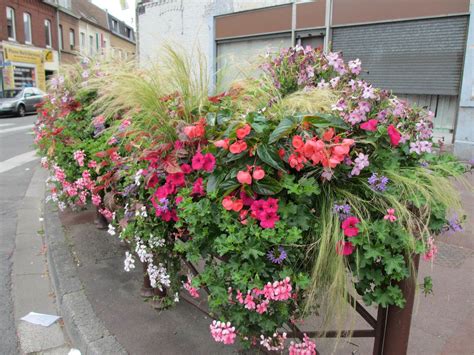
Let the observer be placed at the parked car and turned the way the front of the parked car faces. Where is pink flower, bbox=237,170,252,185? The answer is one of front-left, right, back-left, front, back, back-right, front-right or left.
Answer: front-left

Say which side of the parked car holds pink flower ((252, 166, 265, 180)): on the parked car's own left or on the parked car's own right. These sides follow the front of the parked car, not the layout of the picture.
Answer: on the parked car's own left

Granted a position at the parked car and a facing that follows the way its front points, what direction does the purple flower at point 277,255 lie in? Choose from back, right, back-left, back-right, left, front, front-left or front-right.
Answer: front-left

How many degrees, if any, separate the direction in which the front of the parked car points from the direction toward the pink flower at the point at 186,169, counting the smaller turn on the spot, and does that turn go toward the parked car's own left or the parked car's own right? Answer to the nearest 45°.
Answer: approximately 45° to the parked car's own left

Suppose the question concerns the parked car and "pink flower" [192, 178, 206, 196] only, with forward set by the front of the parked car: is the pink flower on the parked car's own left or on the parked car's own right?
on the parked car's own left

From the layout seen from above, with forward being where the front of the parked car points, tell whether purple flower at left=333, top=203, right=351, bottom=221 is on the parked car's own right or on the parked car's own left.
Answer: on the parked car's own left

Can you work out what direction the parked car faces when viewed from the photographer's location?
facing the viewer and to the left of the viewer

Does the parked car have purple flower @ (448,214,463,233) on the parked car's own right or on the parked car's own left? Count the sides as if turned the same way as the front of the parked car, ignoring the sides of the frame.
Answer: on the parked car's own left

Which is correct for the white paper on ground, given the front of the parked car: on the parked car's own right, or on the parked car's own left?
on the parked car's own left

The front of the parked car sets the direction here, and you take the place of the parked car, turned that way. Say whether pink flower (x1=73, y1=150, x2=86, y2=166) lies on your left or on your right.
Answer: on your left
